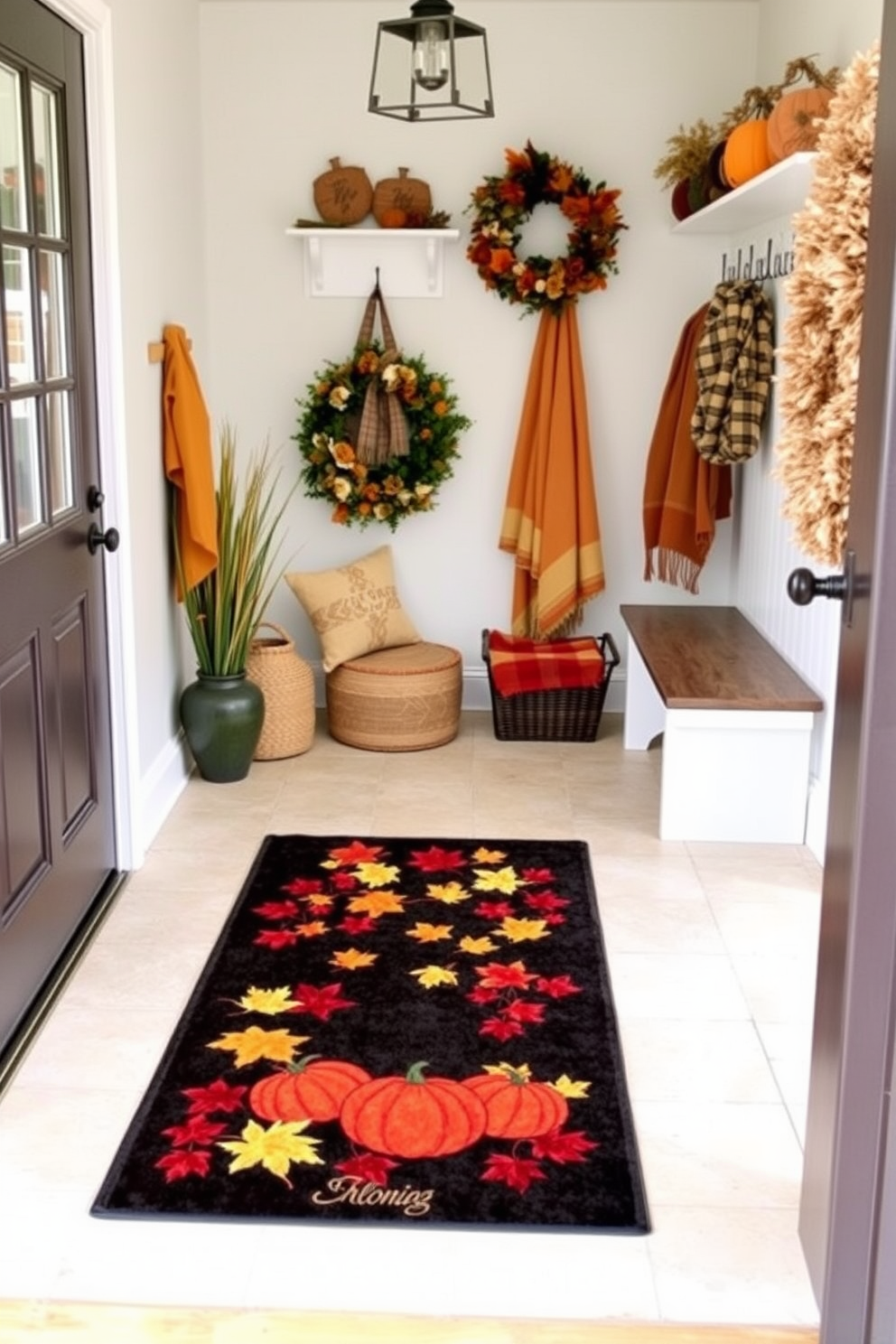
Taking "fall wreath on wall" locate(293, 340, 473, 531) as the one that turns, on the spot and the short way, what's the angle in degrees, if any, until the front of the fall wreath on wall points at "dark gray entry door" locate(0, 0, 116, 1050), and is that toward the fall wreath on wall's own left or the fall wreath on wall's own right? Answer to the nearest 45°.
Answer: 0° — it already faces it

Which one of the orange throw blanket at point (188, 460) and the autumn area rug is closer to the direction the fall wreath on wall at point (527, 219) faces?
the autumn area rug

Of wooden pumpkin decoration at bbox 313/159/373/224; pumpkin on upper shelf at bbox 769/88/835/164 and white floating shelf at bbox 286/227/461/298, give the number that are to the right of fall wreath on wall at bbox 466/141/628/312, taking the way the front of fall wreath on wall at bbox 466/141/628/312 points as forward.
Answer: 2

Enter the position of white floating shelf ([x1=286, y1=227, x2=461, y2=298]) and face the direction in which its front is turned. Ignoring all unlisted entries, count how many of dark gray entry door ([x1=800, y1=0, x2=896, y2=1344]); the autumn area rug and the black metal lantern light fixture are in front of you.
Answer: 3

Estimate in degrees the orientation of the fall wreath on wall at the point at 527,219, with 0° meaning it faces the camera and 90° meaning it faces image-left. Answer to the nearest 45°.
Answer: approximately 0°
